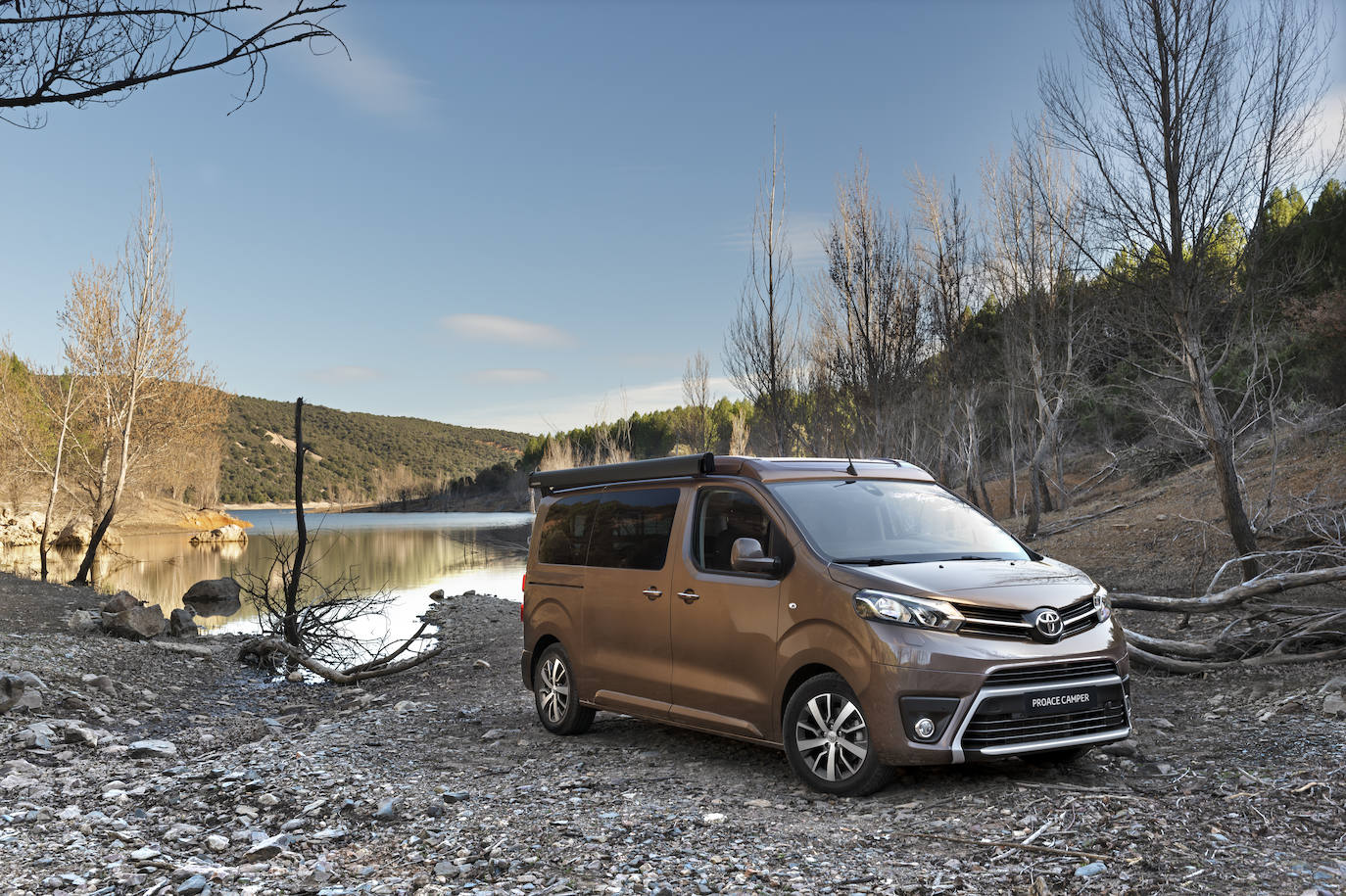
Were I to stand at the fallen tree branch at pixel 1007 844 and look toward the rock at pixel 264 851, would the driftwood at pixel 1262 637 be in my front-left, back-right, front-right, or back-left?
back-right

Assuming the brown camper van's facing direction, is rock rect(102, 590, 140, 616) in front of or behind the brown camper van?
behind

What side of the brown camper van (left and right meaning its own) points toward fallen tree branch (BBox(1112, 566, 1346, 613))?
left

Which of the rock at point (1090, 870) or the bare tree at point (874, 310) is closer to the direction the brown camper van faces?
the rock

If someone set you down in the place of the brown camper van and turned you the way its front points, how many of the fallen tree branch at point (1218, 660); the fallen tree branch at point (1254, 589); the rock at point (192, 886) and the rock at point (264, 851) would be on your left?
2

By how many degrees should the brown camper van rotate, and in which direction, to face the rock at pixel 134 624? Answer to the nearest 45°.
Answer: approximately 180°

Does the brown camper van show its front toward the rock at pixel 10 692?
no

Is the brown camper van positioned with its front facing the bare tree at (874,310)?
no

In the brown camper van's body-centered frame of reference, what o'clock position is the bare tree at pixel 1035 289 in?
The bare tree is roughly at 8 o'clock from the brown camper van.

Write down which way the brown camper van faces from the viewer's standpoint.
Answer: facing the viewer and to the right of the viewer

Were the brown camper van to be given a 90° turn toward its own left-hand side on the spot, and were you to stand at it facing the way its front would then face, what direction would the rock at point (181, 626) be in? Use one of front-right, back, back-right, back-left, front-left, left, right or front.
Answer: left

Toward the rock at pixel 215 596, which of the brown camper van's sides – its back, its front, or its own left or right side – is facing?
back

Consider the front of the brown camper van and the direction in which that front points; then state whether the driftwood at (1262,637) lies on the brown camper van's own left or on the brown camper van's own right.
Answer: on the brown camper van's own left

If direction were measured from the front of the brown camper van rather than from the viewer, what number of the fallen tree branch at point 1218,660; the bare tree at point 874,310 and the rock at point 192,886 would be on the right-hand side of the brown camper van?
1

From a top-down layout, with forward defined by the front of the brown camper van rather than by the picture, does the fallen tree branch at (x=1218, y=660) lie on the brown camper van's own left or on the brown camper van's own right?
on the brown camper van's own left

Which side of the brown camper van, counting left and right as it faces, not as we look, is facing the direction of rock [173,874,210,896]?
right
